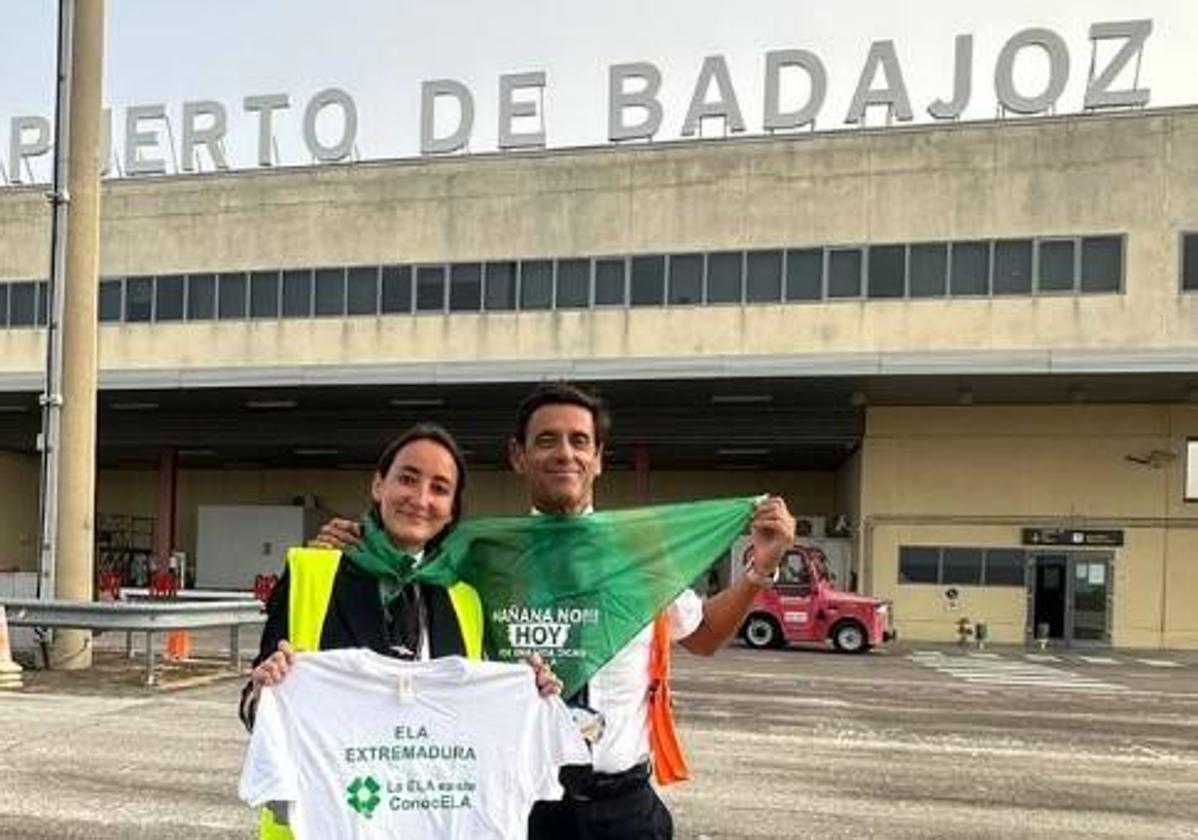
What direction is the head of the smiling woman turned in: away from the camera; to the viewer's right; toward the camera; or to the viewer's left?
toward the camera

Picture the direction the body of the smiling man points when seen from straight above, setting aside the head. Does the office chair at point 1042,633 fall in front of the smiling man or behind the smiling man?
behind

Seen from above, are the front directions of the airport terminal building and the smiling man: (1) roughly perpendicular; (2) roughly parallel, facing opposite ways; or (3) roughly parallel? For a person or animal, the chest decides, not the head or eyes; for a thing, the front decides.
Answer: roughly parallel

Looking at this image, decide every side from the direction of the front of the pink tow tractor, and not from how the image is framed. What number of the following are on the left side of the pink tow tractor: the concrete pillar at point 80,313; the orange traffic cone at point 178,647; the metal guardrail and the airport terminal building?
1

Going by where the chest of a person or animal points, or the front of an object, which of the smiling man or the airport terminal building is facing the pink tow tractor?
the airport terminal building

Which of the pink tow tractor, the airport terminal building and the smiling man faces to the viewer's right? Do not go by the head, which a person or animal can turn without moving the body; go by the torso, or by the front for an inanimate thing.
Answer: the pink tow tractor

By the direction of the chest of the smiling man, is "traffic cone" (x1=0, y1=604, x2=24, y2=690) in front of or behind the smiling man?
behind

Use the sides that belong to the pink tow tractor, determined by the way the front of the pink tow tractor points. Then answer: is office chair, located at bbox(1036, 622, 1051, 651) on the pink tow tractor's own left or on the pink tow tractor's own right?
on the pink tow tractor's own left

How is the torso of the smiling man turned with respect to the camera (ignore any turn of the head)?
toward the camera

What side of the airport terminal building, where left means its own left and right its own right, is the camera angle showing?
front

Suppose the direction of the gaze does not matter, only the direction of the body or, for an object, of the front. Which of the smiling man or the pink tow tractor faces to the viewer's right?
the pink tow tractor

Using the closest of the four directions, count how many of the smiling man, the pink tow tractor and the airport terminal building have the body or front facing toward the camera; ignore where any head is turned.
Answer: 2

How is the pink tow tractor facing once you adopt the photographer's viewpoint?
facing to the right of the viewer

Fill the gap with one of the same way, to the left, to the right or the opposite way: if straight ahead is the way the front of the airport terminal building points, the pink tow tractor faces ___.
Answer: to the left

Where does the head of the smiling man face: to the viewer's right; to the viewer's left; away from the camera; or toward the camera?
toward the camera

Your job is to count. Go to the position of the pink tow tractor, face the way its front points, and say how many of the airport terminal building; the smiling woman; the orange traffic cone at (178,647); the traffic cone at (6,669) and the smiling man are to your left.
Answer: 1

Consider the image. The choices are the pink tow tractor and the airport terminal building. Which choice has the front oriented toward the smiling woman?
the airport terminal building
